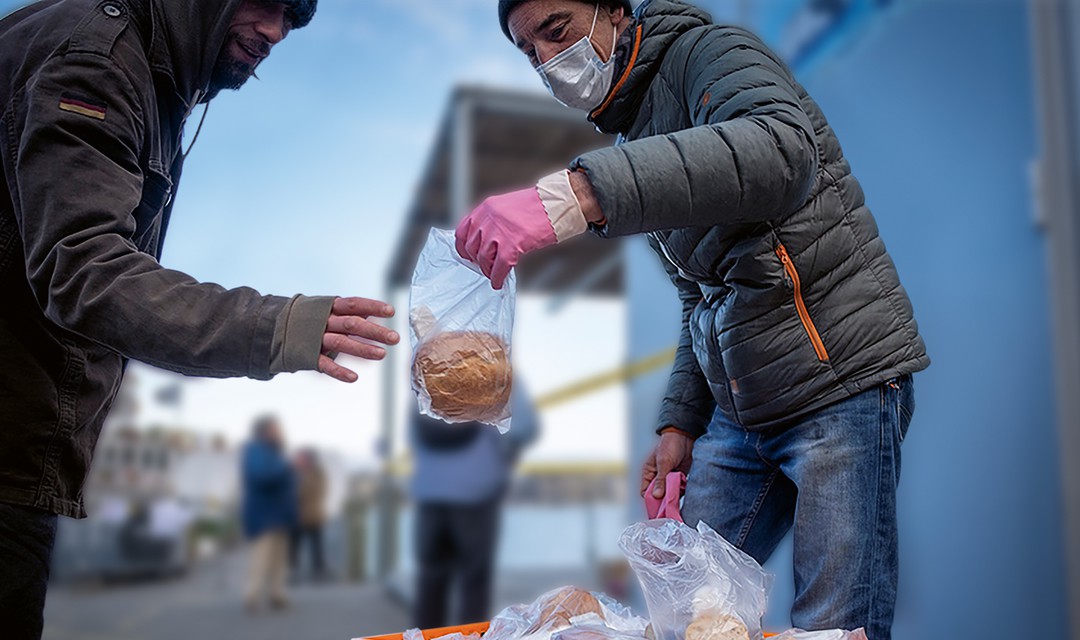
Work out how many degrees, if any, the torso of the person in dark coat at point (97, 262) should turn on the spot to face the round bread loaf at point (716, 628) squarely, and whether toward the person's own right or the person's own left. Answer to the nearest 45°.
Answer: approximately 45° to the person's own right

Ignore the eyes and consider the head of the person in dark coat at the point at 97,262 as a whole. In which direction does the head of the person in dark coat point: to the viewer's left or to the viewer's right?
to the viewer's right

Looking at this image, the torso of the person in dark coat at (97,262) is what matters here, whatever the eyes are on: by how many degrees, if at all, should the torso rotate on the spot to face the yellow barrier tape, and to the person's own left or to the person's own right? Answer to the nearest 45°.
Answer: approximately 45° to the person's own left

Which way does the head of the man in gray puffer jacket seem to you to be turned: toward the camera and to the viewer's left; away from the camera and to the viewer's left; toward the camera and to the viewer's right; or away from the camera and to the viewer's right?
toward the camera and to the viewer's left

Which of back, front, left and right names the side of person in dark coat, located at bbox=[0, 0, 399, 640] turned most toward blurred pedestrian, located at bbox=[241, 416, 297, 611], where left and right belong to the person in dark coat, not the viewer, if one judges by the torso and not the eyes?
left

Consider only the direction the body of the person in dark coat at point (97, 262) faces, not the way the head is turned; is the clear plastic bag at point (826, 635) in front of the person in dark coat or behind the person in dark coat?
in front

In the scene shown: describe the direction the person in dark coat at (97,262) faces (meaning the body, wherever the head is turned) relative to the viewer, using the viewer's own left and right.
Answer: facing to the right of the viewer

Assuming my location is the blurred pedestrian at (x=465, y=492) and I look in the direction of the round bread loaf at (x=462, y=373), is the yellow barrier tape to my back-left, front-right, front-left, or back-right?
back-left
